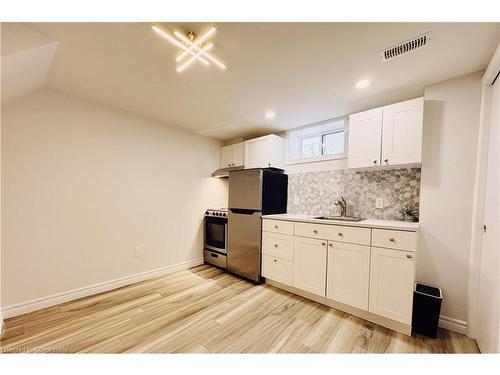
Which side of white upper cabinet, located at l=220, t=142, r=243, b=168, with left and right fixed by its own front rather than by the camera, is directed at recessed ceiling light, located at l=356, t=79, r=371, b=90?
left

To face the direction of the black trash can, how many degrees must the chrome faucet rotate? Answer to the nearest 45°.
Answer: approximately 90° to its left

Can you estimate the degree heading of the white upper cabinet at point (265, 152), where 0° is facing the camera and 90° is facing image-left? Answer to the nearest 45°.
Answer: approximately 45°

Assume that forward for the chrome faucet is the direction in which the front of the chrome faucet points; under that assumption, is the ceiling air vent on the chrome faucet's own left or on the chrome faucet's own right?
on the chrome faucet's own left

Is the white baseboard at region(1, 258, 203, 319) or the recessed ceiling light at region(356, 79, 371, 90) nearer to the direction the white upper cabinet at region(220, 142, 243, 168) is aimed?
the white baseboard
